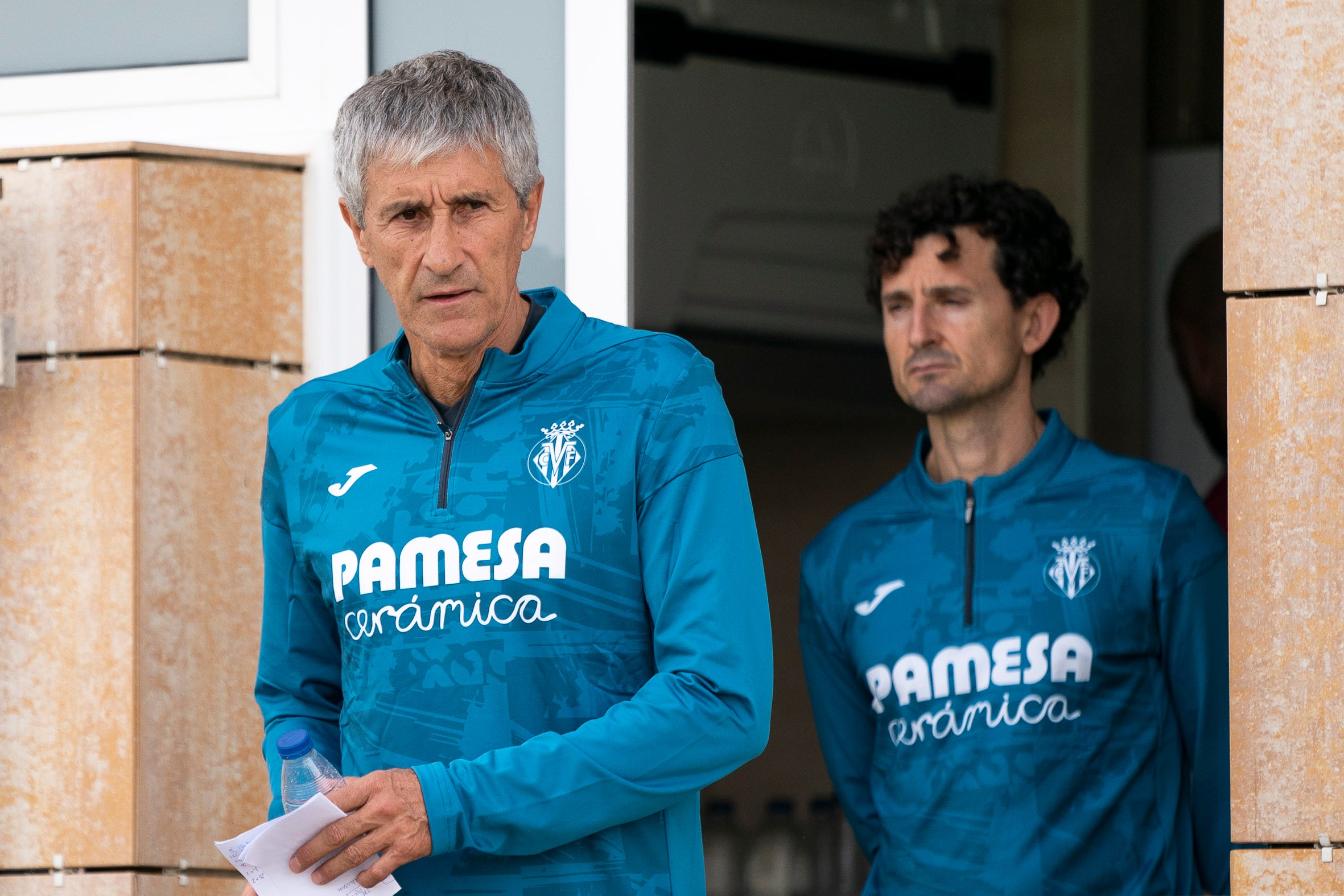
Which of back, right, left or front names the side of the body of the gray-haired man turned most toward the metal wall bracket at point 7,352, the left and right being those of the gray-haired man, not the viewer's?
right

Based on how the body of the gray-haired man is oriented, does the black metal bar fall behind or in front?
behind

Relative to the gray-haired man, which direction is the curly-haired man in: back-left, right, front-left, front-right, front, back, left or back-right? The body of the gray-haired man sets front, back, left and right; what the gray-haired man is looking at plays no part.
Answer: back

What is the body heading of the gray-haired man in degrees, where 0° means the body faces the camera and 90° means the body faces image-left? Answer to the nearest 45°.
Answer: approximately 45°
